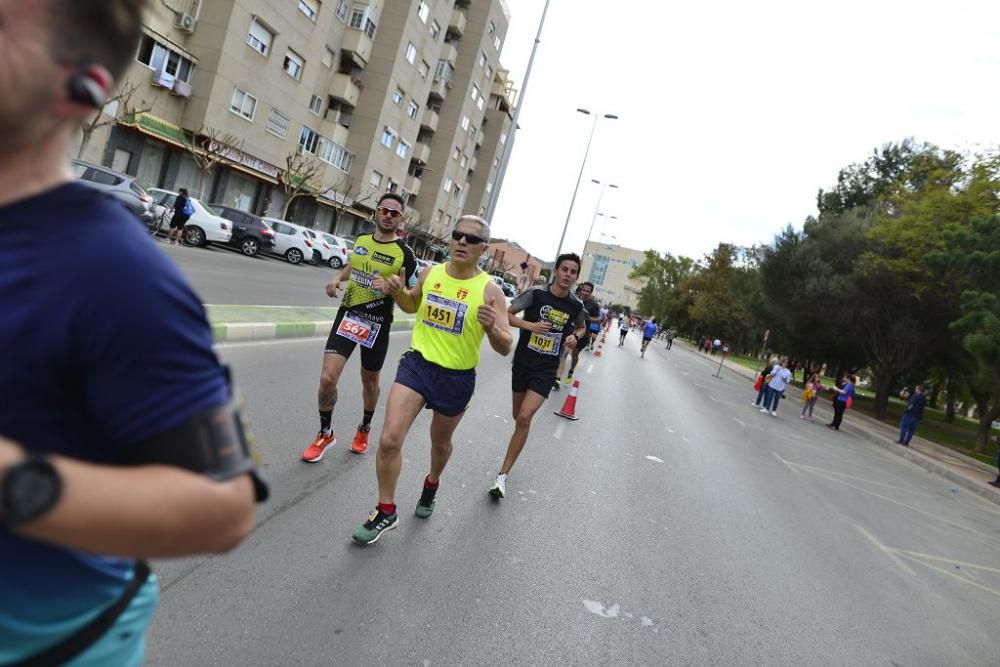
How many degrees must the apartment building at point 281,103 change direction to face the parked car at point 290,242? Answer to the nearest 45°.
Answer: approximately 45° to its right

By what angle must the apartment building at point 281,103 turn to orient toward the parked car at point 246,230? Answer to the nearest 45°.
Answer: approximately 45° to its right

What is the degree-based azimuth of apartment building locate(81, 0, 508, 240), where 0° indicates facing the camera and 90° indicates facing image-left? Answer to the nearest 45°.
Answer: approximately 315°

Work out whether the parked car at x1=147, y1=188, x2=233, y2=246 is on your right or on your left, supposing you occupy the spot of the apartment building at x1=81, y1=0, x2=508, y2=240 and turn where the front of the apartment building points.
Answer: on your right

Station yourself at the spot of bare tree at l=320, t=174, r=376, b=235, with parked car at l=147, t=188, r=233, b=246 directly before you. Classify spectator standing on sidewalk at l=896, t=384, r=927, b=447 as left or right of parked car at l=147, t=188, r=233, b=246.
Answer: left

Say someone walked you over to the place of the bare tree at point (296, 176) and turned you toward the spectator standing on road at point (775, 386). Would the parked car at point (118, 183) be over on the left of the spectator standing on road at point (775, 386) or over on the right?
right

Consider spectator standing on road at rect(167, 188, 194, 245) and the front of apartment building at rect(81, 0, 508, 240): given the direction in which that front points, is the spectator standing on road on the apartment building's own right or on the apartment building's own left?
on the apartment building's own right
